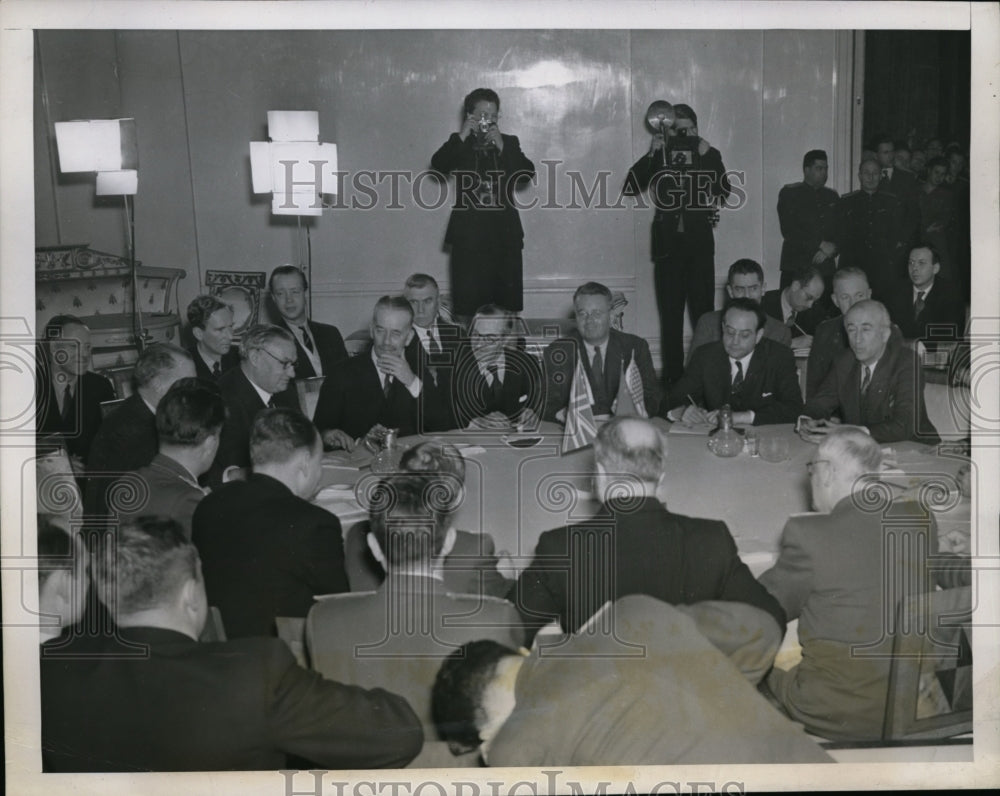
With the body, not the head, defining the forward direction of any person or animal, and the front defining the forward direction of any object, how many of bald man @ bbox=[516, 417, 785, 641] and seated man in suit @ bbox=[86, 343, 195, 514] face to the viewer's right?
1

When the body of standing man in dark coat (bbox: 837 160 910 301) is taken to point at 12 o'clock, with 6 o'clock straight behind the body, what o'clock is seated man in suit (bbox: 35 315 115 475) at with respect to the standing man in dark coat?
The seated man in suit is roughly at 2 o'clock from the standing man in dark coat.

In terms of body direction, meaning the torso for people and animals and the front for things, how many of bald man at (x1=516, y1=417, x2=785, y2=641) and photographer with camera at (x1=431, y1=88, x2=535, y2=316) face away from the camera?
1

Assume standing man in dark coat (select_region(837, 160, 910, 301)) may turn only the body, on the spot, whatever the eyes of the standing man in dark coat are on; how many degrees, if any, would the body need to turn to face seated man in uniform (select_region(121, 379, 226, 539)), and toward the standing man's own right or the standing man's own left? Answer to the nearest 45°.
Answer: approximately 45° to the standing man's own right

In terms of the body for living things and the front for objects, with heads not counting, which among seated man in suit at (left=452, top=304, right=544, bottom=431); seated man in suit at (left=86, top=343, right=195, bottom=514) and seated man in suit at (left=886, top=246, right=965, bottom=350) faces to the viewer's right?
seated man in suit at (left=86, top=343, right=195, bottom=514)

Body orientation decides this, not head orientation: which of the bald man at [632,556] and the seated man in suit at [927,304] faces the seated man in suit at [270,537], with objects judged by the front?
the seated man in suit at [927,304]
